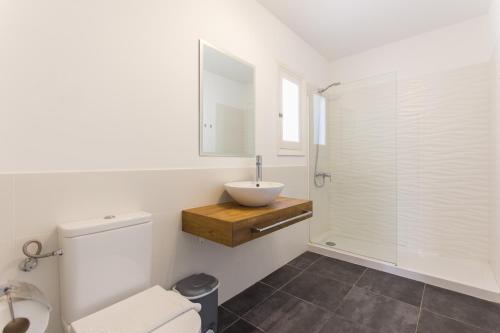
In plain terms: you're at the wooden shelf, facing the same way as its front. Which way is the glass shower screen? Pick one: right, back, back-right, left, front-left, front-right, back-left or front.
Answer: left

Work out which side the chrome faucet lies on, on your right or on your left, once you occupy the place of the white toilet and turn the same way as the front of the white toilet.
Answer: on your left

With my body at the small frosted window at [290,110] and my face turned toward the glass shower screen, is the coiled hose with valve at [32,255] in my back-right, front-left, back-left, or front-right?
back-right

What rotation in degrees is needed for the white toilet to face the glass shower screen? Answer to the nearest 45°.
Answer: approximately 45° to its left

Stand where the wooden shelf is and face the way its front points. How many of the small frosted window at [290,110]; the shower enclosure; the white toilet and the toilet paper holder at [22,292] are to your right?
2

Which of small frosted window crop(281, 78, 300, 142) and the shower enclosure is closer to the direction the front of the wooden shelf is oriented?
the shower enclosure
